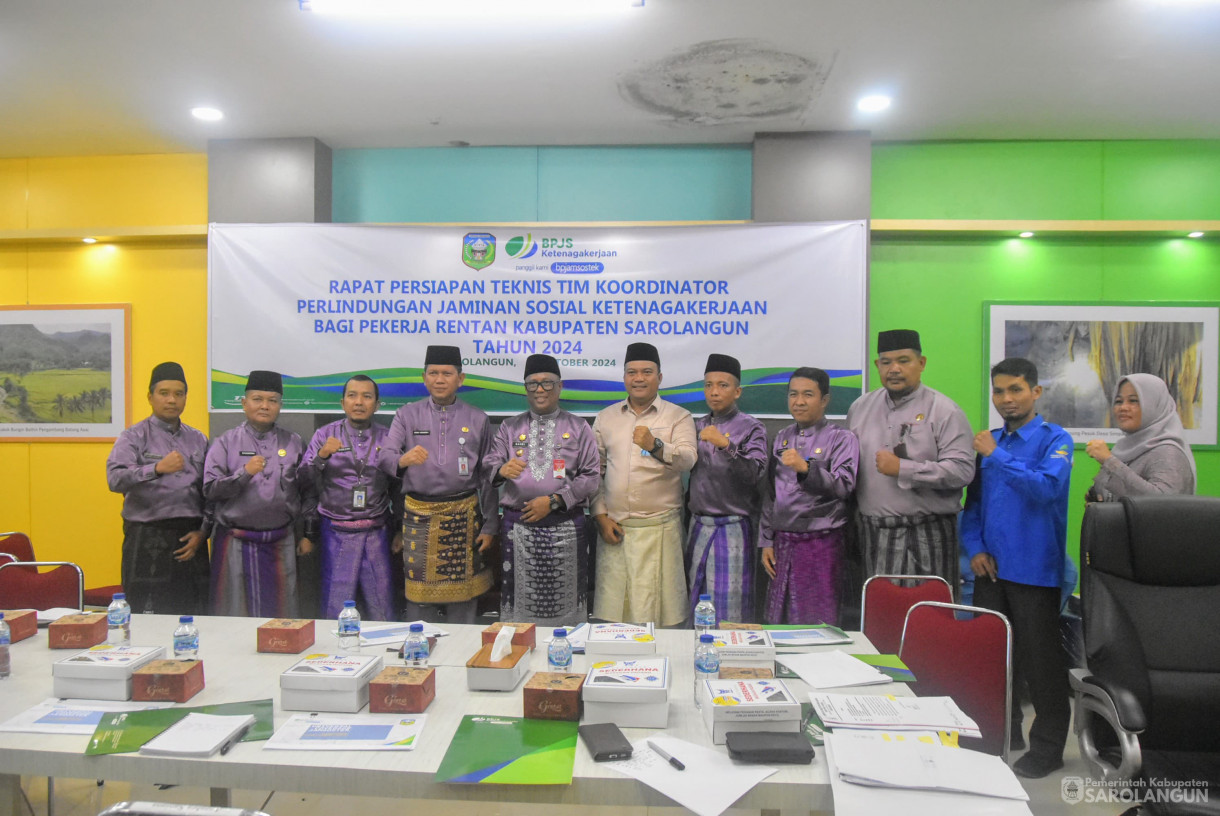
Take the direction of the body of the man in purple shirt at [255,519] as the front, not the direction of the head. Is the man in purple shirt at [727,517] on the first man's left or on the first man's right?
on the first man's left

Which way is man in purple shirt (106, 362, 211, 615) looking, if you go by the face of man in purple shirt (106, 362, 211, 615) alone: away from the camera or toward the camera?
toward the camera

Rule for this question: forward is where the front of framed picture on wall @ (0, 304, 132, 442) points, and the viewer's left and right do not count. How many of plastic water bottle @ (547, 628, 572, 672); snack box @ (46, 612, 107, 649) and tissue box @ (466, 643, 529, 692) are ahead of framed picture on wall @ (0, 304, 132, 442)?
3

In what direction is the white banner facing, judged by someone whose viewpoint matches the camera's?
facing the viewer

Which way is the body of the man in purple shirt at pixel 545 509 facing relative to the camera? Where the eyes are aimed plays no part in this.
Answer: toward the camera

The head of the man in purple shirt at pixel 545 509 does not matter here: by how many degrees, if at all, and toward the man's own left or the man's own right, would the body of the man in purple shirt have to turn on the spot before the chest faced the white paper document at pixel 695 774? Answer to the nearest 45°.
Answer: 0° — they already face it

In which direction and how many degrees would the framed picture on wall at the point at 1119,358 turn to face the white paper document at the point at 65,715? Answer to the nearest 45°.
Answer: approximately 45° to its right

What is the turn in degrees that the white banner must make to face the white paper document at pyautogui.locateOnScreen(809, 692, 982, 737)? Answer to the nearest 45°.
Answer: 0° — it already faces it

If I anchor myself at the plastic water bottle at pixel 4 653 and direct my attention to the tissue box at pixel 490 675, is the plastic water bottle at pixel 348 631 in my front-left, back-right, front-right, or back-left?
front-left

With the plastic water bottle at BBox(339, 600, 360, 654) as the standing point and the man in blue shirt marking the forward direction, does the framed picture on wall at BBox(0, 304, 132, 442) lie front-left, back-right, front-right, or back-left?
back-left

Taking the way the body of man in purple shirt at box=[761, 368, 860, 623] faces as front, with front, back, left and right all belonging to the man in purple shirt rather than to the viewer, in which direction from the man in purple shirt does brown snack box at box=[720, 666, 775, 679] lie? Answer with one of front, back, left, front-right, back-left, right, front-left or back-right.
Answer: front-left

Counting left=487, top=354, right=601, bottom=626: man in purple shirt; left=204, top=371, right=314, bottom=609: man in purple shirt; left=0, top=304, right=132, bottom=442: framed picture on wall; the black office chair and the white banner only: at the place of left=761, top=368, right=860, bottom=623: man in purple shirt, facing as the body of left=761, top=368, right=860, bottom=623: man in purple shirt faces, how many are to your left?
1

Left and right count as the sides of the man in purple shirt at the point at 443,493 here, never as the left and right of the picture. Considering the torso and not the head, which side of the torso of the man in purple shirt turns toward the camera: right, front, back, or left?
front

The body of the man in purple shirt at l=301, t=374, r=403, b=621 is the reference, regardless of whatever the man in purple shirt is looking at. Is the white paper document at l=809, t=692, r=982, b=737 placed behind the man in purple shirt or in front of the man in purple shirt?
in front

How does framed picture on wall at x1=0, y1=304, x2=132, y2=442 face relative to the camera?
toward the camera

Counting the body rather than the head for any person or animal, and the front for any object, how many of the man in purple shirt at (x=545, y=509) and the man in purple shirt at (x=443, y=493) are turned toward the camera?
2

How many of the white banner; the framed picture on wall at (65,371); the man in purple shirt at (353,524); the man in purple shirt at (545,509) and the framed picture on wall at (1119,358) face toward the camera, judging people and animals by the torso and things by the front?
5
